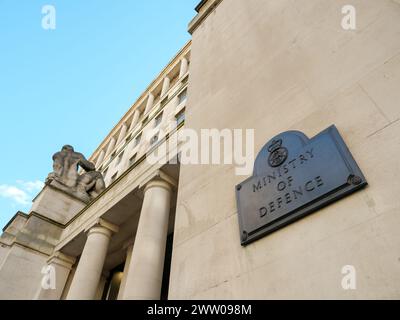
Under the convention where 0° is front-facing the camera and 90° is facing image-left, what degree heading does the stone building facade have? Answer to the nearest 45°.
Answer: approximately 45°
